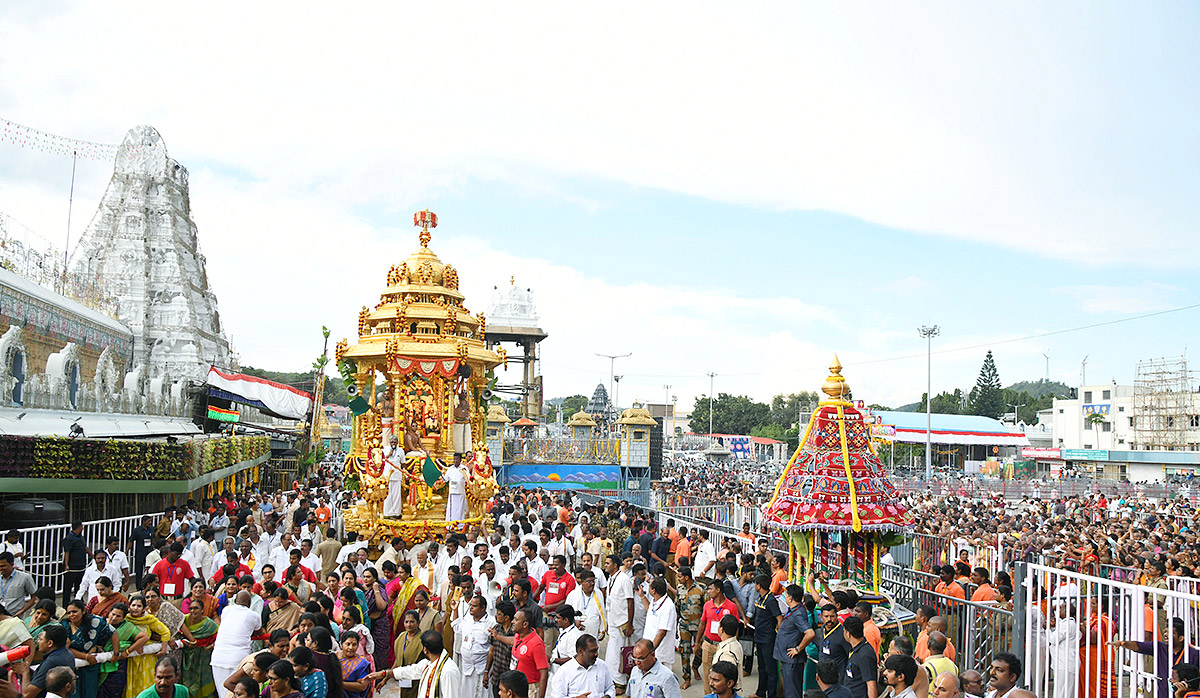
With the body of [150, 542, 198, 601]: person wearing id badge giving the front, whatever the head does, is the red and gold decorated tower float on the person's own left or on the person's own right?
on the person's own left

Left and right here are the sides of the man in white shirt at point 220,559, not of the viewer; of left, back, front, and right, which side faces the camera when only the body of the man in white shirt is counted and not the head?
front

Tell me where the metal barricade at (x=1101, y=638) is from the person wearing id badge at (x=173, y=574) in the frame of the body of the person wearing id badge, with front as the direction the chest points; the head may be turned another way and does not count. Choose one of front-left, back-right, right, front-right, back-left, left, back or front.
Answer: front-left

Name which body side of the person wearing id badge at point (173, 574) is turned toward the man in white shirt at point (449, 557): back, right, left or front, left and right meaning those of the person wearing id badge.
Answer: left

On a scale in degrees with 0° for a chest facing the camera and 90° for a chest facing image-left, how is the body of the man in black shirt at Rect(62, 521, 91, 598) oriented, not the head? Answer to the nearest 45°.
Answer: approximately 315°

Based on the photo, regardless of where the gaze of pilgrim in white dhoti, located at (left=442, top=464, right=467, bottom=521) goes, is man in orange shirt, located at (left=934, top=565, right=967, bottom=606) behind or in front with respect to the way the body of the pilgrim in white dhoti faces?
in front

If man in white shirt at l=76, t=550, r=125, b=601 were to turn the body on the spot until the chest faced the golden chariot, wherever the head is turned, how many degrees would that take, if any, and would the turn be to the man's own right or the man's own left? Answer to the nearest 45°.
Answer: approximately 135° to the man's own left

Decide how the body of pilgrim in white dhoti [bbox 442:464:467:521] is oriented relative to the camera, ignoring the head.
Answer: toward the camera

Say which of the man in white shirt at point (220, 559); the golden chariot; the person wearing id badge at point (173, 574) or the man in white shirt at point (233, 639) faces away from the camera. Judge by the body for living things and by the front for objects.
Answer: the man in white shirt at point (233, 639)

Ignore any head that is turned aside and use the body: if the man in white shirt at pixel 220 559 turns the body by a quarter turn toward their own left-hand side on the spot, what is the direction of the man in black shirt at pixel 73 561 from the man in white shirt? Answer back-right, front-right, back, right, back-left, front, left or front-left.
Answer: back-left
